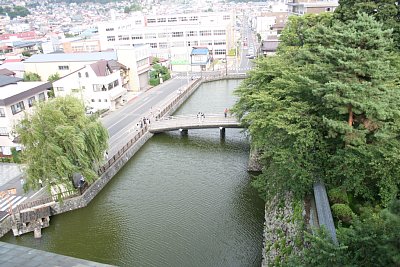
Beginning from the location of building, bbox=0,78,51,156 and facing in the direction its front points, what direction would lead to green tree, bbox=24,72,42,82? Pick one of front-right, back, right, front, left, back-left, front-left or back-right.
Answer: back-left

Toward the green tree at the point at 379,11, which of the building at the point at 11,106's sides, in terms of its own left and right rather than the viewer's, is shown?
front

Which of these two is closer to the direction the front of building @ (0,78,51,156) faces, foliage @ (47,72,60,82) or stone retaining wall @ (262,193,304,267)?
the stone retaining wall

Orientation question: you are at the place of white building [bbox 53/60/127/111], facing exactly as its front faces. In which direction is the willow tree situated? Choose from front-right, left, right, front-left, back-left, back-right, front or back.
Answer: front-right

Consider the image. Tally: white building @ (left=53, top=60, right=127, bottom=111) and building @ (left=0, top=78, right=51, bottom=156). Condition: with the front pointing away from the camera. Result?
0

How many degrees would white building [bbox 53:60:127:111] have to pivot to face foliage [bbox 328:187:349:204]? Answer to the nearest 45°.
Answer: approximately 45° to its right

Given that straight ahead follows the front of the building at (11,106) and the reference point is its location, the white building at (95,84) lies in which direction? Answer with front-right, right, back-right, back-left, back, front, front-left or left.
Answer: left

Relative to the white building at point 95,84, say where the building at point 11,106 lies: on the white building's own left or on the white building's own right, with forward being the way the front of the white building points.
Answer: on the white building's own right

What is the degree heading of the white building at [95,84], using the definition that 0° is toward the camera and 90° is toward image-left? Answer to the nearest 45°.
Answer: approximately 315°

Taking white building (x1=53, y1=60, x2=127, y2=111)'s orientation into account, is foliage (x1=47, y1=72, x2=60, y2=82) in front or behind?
behind

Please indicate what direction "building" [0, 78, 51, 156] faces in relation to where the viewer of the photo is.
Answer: facing the viewer and to the right of the viewer

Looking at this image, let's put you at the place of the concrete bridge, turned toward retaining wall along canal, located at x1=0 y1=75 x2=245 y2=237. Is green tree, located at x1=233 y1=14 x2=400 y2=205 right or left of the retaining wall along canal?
left
